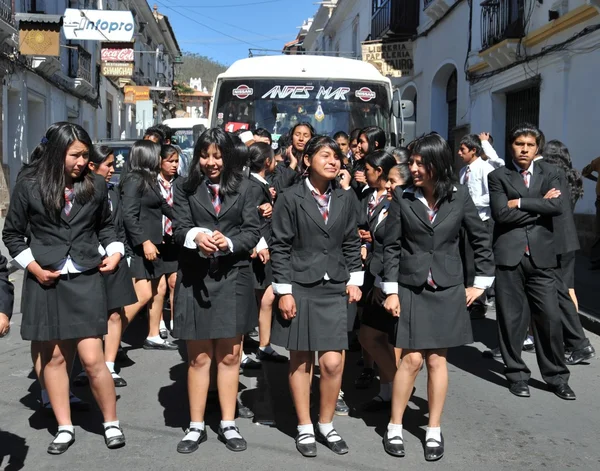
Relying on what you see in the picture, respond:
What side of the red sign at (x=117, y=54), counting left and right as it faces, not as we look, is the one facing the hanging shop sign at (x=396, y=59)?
left

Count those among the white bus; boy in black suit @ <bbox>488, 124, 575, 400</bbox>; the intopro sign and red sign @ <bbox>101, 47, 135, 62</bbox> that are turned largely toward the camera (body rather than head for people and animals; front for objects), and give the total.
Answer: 4

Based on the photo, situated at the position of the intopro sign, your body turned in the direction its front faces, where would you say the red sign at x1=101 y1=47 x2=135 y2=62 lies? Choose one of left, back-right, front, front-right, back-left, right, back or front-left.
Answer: back

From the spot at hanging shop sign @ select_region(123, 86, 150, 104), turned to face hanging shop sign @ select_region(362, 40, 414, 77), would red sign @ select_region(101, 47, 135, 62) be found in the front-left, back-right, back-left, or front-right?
front-right

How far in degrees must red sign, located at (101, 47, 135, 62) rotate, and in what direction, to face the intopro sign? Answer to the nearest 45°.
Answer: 0° — it already faces it

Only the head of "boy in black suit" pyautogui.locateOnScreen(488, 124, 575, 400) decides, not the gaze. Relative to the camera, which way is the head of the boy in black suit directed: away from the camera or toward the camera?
toward the camera

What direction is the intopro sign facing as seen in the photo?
toward the camera

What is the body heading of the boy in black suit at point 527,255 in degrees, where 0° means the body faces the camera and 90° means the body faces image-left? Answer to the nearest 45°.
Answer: approximately 0°

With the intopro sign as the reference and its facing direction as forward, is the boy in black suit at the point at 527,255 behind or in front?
in front

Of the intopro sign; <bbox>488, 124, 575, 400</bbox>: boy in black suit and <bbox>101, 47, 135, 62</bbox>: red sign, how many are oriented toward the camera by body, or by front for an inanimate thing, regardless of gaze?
3

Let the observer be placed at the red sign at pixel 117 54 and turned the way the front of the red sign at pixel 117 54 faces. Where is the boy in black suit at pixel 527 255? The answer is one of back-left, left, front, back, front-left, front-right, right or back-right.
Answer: front

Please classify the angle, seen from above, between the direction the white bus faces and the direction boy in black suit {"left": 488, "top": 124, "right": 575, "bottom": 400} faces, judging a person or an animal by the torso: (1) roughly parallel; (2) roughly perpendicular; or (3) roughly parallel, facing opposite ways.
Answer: roughly parallel

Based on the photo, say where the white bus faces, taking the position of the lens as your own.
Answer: facing the viewer

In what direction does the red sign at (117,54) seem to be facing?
toward the camera

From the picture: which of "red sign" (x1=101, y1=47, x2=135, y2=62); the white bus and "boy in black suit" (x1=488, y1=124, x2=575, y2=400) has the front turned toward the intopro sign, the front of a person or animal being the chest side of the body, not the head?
the red sign

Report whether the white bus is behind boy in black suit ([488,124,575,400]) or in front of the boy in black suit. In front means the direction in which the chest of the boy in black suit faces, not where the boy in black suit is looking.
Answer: behind

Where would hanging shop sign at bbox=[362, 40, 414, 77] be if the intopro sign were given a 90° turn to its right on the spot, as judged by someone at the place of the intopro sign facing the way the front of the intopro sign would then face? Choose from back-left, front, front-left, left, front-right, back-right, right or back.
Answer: back

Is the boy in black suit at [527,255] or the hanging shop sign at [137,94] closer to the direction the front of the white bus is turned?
the boy in black suit
